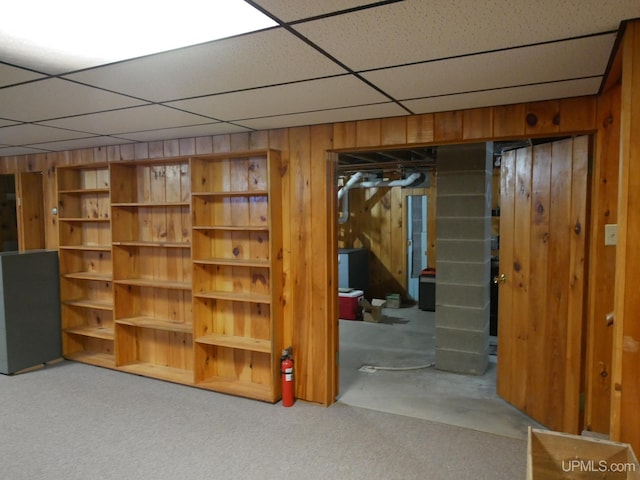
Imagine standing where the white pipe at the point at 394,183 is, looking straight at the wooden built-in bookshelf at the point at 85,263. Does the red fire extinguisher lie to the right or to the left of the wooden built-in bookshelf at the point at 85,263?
left

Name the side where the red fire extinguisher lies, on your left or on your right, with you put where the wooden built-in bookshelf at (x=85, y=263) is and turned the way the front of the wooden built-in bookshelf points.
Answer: on your left

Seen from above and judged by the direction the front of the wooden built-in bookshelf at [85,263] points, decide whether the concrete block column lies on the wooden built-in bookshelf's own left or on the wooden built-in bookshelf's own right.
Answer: on the wooden built-in bookshelf's own left

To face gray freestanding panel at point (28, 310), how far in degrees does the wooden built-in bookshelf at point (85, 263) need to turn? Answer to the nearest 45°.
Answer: approximately 45° to its right

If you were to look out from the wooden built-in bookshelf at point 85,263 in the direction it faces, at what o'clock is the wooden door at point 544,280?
The wooden door is roughly at 9 o'clock from the wooden built-in bookshelf.

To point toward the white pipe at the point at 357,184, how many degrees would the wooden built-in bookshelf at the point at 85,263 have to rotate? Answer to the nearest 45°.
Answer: approximately 135° to its left

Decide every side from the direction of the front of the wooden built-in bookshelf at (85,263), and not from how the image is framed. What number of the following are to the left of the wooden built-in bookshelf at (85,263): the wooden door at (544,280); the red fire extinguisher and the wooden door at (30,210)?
2

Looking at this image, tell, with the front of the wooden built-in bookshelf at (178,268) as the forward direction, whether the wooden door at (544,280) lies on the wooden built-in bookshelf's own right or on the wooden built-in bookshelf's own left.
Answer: on the wooden built-in bookshelf's own left

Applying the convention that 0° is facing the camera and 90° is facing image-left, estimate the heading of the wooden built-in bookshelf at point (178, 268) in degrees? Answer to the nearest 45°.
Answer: approximately 45°

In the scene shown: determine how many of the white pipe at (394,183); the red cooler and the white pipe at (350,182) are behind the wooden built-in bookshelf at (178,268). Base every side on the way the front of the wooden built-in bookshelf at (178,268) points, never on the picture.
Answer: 3

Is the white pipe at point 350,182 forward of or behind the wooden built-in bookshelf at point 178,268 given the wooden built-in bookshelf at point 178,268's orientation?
behind

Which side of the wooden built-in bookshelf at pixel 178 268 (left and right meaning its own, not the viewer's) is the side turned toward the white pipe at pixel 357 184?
back

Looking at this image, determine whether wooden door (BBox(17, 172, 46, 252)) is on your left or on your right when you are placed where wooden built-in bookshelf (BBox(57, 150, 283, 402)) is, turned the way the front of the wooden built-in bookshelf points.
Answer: on your right
